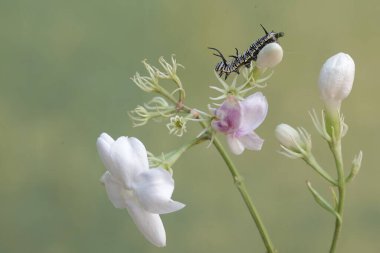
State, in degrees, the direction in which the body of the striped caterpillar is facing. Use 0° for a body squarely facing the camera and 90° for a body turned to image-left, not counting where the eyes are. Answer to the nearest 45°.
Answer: approximately 90°
